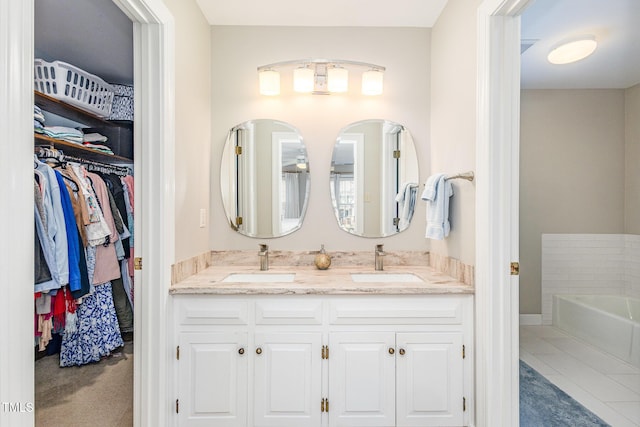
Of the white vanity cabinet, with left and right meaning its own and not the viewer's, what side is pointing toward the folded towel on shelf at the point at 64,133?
right

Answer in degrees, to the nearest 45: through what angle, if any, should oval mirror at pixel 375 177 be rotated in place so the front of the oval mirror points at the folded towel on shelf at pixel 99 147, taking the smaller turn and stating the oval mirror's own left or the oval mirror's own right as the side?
approximately 90° to the oval mirror's own right

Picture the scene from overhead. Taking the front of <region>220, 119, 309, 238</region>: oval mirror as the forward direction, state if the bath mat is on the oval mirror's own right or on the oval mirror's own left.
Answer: on the oval mirror's own left

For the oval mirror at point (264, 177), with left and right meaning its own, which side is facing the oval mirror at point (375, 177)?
left

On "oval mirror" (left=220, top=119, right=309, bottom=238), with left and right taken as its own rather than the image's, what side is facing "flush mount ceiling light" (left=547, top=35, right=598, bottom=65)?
left

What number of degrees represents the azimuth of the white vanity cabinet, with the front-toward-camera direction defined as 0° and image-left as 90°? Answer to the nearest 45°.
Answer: approximately 0°

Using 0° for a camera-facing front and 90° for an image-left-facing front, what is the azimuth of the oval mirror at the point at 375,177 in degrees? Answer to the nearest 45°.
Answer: approximately 0°

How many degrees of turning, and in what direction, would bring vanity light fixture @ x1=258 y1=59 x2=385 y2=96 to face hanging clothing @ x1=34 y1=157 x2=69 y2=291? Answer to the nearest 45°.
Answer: approximately 90° to its right
